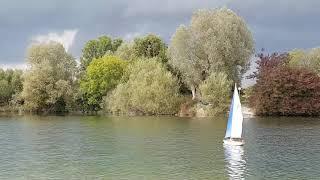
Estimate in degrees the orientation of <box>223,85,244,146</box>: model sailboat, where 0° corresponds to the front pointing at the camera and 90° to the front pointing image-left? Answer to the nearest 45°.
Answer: approximately 135°
